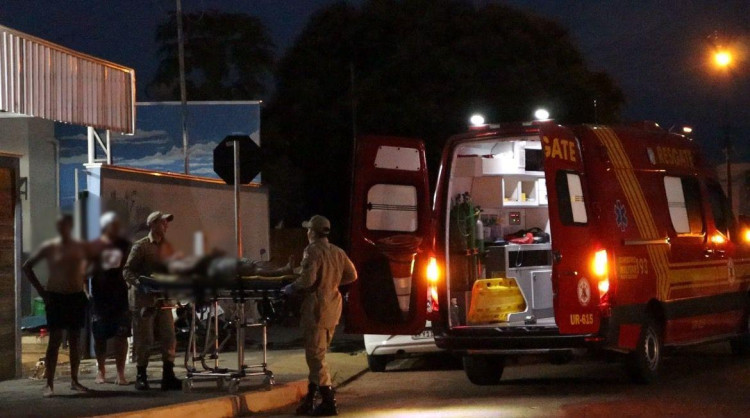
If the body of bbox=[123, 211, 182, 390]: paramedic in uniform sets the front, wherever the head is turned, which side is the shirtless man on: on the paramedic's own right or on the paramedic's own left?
on the paramedic's own right

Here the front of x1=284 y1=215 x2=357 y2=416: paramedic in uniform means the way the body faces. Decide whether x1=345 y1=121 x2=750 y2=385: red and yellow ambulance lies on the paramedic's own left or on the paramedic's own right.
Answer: on the paramedic's own right

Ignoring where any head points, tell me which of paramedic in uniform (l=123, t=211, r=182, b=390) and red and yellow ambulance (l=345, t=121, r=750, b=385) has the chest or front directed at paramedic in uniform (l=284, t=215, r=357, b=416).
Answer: paramedic in uniform (l=123, t=211, r=182, b=390)

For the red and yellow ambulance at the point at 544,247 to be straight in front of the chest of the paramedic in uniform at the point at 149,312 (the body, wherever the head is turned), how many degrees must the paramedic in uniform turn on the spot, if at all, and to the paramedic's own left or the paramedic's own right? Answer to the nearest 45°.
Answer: approximately 45° to the paramedic's own left

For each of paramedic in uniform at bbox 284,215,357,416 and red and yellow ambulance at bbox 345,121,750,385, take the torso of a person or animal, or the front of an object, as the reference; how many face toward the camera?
0

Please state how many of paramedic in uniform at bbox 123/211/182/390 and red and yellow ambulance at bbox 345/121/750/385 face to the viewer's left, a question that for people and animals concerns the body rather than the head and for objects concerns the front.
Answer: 0

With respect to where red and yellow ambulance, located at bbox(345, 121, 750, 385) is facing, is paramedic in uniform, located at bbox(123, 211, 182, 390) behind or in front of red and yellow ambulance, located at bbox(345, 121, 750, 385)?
behind

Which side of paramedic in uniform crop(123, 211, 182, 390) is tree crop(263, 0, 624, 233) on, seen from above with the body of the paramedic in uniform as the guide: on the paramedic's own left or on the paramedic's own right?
on the paramedic's own left

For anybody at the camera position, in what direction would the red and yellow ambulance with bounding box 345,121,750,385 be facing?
facing away from the viewer and to the right of the viewer

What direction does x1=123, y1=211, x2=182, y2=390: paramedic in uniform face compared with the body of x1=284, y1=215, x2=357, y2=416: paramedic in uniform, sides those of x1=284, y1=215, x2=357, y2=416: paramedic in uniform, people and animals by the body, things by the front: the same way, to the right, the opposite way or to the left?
the opposite way

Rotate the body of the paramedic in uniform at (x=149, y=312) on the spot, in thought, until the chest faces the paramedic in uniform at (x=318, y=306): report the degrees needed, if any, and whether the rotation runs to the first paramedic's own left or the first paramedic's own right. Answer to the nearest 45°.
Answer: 0° — they already face them

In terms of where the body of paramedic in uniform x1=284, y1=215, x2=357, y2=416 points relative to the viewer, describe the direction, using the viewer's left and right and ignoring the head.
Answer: facing away from the viewer and to the left of the viewer

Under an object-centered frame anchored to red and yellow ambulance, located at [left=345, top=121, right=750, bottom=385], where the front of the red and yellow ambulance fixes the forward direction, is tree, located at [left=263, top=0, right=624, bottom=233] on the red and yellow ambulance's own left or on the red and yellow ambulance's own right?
on the red and yellow ambulance's own left

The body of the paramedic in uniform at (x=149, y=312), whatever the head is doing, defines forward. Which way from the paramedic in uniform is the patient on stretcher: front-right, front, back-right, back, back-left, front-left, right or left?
front-right

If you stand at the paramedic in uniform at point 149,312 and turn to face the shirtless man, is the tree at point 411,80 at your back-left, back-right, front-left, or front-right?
back-right
